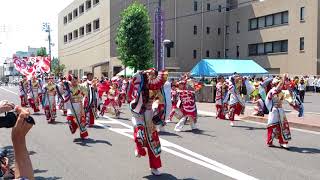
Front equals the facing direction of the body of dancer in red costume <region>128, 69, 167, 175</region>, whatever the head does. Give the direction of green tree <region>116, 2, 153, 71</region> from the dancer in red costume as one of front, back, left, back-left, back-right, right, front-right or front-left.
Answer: back-left

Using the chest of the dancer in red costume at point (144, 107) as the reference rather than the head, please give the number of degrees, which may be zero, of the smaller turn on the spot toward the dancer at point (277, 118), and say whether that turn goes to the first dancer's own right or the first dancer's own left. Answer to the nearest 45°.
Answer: approximately 90° to the first dancer's own left

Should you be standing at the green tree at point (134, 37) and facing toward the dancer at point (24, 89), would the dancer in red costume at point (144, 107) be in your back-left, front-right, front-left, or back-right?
front-left

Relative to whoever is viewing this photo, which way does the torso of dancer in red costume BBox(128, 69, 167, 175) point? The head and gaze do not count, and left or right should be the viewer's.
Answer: facing the viewer and to the right of the viewer

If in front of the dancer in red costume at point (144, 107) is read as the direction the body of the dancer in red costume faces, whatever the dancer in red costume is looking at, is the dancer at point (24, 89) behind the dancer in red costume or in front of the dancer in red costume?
behind

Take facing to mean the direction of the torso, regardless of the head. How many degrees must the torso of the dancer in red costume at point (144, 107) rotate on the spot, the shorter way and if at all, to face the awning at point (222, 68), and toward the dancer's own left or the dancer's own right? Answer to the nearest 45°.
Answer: approximately 135° to the dancer's own left

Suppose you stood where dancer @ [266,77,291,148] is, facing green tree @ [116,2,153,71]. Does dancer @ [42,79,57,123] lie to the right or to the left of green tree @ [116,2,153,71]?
left
